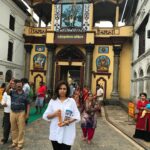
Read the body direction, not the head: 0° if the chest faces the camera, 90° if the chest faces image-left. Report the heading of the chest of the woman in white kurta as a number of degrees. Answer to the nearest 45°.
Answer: approximately 0°

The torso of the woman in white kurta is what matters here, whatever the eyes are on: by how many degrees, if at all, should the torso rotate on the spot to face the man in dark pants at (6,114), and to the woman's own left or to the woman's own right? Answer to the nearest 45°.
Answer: approximately 135° to the woman's own right

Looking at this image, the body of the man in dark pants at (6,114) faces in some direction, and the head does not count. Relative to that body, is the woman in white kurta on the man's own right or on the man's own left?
on the man's own left
